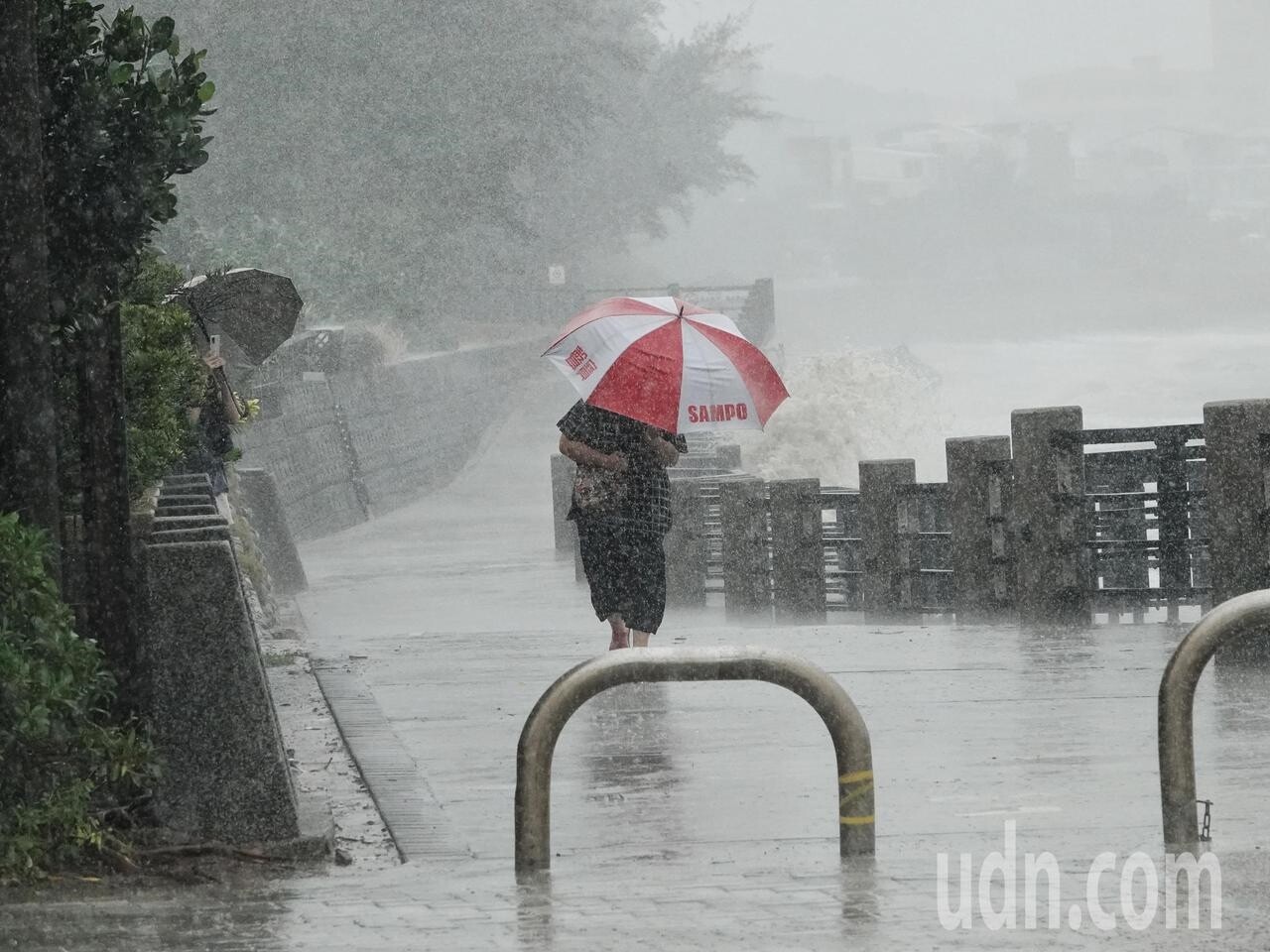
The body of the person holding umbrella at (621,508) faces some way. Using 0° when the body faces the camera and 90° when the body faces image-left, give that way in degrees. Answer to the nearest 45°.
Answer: approximately 0°

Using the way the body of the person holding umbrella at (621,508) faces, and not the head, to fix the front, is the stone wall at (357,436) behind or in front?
behind

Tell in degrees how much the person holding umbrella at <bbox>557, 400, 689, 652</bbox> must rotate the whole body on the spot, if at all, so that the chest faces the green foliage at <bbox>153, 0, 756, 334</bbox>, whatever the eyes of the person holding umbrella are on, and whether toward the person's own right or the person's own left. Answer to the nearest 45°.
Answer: approximately 180°

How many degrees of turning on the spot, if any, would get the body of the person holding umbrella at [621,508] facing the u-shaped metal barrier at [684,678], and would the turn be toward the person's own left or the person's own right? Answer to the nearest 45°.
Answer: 0° — they already face it

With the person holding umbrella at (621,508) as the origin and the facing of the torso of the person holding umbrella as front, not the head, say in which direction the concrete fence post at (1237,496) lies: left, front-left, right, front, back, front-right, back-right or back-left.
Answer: left

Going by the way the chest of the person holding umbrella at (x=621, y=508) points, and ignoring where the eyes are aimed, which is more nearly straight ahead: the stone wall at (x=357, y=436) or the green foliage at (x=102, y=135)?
the green foliage

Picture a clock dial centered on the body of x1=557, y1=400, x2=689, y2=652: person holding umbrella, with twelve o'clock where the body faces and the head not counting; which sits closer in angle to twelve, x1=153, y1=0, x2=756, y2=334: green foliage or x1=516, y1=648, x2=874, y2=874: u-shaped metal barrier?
the u-shaped metal barrier
